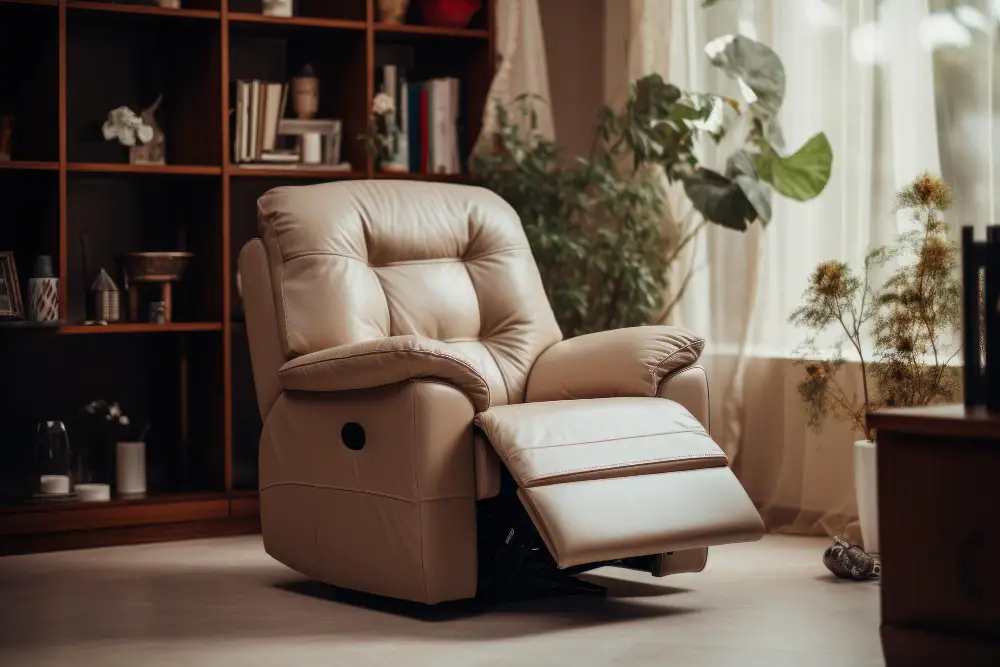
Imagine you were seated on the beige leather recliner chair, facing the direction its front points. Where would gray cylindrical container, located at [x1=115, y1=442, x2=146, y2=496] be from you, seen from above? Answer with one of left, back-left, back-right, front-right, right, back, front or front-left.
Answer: back

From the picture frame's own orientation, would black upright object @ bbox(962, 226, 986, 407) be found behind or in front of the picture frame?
in front

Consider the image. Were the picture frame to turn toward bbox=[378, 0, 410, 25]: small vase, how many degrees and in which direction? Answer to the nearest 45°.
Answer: approximately 90° to its left

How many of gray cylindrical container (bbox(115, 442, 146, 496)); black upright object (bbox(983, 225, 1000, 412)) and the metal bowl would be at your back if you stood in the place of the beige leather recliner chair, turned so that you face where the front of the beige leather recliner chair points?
2

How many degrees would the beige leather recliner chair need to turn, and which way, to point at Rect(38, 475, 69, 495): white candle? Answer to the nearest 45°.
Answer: approximately 180°

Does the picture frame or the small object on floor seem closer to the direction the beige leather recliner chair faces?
the small object on floor

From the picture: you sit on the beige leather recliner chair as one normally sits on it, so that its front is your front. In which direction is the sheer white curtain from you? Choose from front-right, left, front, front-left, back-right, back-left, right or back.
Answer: left

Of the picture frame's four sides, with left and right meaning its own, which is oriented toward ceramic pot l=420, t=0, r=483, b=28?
left

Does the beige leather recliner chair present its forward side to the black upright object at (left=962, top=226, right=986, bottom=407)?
yes

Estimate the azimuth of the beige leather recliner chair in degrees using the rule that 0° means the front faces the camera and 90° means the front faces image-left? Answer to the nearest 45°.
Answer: approximately 315°

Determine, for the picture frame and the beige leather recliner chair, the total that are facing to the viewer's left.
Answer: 0

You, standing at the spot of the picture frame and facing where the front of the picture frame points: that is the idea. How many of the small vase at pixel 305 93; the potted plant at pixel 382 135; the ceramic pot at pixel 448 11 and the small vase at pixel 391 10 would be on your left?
4

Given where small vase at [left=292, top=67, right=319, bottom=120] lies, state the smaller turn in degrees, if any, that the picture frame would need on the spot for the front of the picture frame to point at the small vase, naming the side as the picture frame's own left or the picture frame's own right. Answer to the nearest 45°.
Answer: approximately 90° to the picture frame's own left

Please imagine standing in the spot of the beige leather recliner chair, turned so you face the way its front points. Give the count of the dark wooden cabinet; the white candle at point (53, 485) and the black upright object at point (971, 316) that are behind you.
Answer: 1
